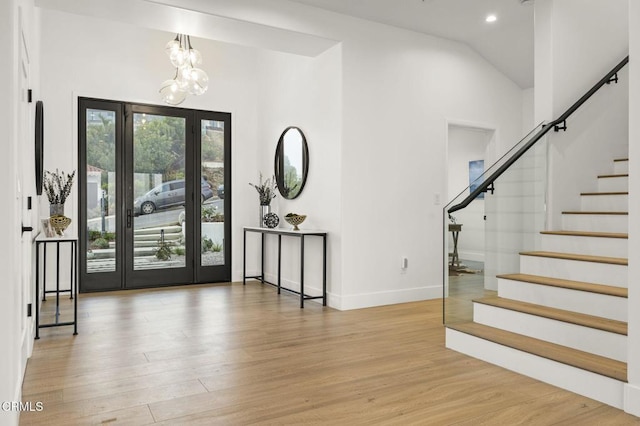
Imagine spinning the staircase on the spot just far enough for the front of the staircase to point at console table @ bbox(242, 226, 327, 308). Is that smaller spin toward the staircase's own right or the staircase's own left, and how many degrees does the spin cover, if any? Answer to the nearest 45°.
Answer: approximately 45° to the staircase's own right

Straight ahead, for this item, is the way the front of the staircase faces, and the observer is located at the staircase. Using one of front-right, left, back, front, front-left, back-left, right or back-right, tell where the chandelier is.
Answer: front-right

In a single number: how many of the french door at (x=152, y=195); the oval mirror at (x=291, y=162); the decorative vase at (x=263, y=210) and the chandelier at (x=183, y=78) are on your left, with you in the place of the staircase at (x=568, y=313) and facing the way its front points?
0

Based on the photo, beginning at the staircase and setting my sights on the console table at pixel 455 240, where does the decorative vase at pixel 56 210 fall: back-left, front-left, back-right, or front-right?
front-left

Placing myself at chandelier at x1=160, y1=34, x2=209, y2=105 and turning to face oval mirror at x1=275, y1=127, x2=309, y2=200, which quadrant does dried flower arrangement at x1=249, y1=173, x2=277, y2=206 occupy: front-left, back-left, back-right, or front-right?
front-left

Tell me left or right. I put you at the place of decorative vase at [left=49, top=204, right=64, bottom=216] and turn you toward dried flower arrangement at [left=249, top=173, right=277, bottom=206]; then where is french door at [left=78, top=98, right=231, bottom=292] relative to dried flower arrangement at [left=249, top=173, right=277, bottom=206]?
left

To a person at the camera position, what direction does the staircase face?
facing the viewer and to the left of the viewer

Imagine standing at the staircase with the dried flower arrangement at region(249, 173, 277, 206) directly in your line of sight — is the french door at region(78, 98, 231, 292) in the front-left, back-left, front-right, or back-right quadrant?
front-left

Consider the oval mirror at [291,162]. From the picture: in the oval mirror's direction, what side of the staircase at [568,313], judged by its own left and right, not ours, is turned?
right

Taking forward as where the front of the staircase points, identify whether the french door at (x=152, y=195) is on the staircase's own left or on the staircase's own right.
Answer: on the staircase's own right

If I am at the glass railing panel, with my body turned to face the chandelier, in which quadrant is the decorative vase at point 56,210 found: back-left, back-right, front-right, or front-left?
front-left

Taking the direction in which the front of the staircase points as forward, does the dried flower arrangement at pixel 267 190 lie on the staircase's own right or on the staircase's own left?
on the staircase's own right

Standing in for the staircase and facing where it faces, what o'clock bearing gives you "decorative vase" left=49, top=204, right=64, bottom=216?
The decorative vase is roughly at 1 o'clock from the staircase.
